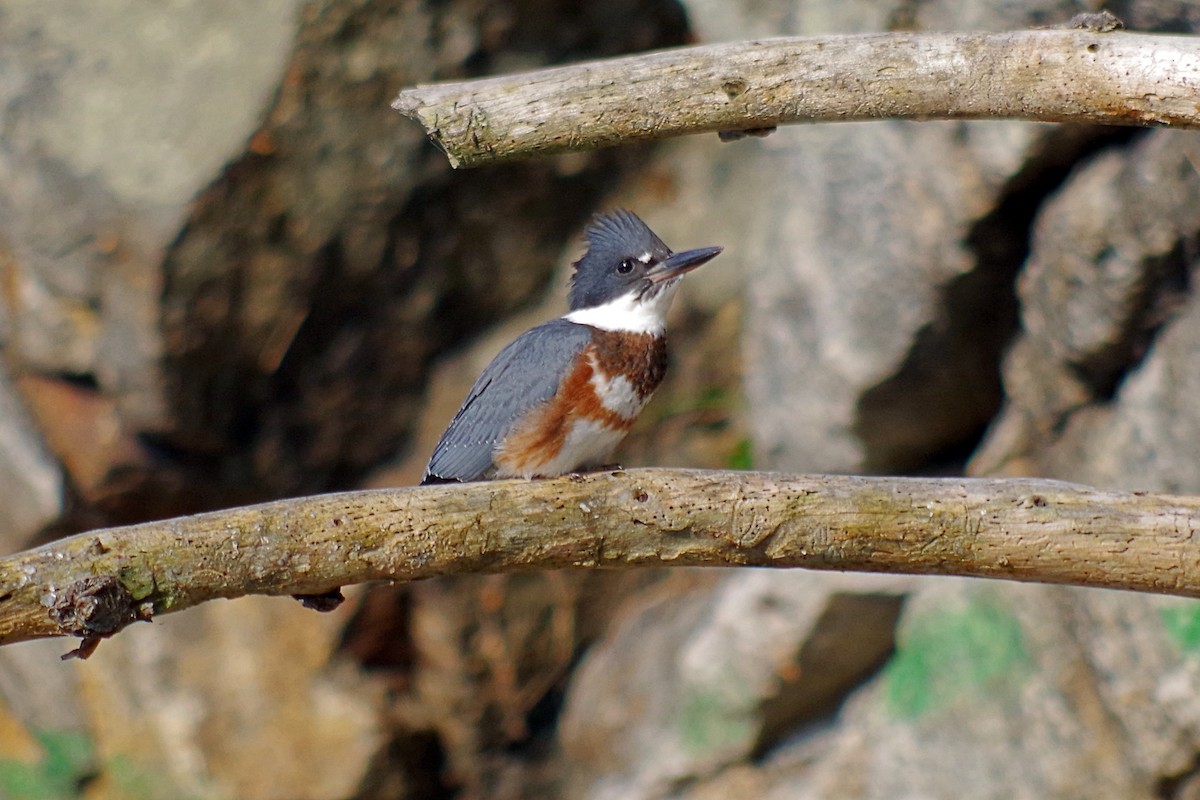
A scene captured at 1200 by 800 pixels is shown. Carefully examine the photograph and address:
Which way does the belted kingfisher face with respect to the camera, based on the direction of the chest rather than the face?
to the viewer's right
